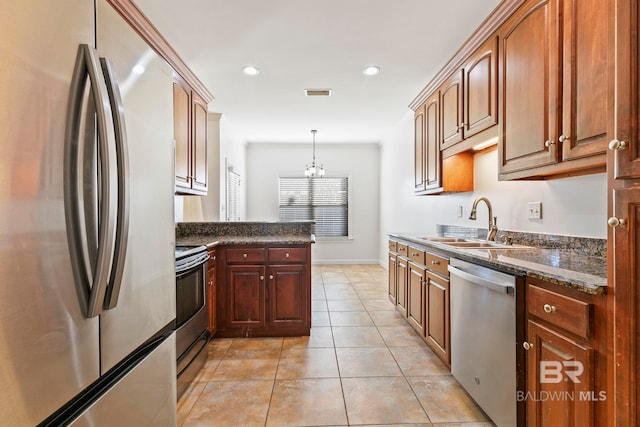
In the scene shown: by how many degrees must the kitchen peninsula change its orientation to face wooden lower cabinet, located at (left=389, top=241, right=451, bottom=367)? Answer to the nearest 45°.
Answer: approximately 45° to its left

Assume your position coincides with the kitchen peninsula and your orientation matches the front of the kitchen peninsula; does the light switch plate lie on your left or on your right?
on your left

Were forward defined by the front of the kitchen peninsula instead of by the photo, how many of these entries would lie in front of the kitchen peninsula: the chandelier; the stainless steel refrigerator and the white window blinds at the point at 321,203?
1

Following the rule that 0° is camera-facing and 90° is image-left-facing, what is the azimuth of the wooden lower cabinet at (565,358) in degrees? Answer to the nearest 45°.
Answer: approximately 45°

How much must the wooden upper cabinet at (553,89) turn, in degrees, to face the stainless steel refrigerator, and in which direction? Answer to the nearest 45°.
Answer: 0° — it already faces it

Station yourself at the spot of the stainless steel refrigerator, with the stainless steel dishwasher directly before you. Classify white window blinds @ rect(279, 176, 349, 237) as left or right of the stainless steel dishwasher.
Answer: left

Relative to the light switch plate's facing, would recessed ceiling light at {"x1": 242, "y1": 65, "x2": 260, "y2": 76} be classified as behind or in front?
in front

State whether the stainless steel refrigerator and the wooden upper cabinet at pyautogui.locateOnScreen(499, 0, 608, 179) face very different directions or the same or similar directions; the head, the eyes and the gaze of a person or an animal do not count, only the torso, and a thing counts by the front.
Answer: very different directions

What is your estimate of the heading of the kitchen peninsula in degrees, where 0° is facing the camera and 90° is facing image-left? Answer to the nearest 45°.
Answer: approximately 0°

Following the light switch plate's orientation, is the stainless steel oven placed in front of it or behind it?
in front

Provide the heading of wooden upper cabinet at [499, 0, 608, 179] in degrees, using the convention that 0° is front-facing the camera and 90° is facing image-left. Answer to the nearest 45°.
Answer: approximately 45°

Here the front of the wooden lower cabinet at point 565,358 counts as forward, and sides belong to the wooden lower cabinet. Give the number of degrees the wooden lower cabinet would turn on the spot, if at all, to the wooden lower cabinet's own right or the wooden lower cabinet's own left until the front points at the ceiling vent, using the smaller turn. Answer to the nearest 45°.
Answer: approximately 90° to the wooden lower cabinet's own right

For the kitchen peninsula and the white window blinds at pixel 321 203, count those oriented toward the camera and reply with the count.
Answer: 2

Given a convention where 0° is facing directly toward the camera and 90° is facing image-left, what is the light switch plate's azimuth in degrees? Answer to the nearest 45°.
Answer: approximately 45°
